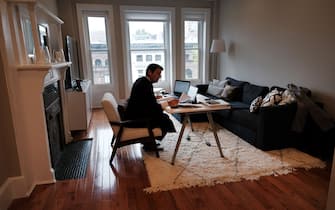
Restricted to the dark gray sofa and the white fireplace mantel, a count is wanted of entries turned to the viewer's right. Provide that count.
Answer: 1

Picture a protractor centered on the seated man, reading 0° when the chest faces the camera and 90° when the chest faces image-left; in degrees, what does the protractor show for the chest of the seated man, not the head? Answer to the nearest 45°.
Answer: approximately 270°

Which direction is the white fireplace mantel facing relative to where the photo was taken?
to the viewer's right

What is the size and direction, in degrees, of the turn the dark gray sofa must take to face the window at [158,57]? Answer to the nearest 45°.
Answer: approximately 90° to its right

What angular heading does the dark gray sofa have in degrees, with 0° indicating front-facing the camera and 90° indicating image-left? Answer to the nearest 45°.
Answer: approximately 45°

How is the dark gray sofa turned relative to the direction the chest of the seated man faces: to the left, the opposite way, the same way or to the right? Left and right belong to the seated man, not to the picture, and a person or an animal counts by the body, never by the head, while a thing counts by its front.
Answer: the opposite way

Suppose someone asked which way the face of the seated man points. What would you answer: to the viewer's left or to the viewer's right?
to the viewer's right

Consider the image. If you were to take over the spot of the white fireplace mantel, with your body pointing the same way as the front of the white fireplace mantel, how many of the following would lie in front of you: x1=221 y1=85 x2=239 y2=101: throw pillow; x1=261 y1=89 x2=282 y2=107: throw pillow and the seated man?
3

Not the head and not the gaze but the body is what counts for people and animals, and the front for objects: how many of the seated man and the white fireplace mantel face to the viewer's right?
2

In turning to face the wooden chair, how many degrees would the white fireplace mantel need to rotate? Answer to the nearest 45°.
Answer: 0° — it already faces it

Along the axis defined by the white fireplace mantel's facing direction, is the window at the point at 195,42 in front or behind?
in front

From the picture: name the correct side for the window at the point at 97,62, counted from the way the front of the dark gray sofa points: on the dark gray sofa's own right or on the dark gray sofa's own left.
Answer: on the dark gray sofa's own right

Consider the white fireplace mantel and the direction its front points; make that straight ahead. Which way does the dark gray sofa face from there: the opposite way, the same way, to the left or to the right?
the opposite way

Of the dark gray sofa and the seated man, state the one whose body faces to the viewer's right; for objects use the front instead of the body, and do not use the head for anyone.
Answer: the seated man

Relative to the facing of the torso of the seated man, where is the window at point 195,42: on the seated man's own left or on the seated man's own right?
on the seated man's own left

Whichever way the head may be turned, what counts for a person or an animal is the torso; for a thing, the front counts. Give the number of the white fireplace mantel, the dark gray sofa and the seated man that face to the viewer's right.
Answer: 2

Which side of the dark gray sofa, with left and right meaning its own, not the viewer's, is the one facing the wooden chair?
front
